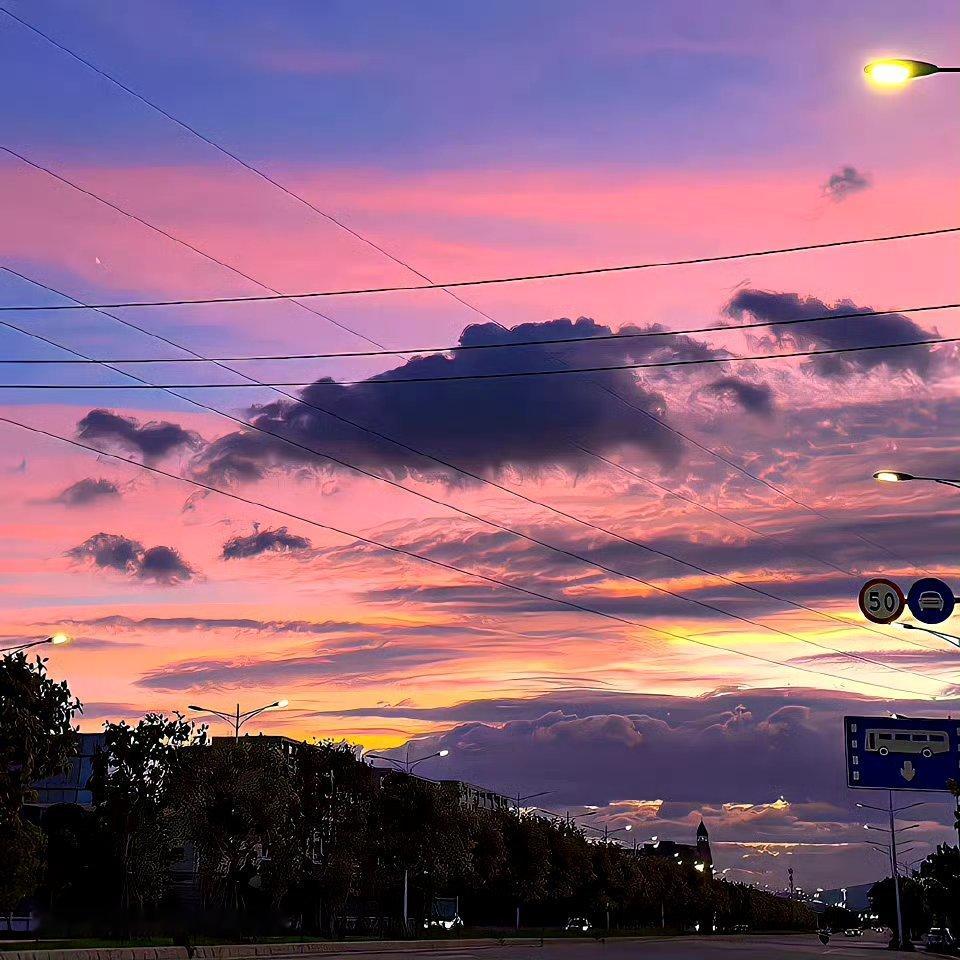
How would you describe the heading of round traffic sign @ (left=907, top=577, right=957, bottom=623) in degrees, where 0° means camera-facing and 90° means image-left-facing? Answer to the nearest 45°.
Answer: approximately 0°

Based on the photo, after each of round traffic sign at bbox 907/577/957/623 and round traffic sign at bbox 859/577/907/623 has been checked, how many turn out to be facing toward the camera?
2

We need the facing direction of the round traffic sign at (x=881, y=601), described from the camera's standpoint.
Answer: facing the viewer

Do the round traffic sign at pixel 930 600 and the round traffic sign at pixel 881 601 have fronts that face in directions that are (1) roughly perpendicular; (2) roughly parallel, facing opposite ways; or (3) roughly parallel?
roughly parallel
